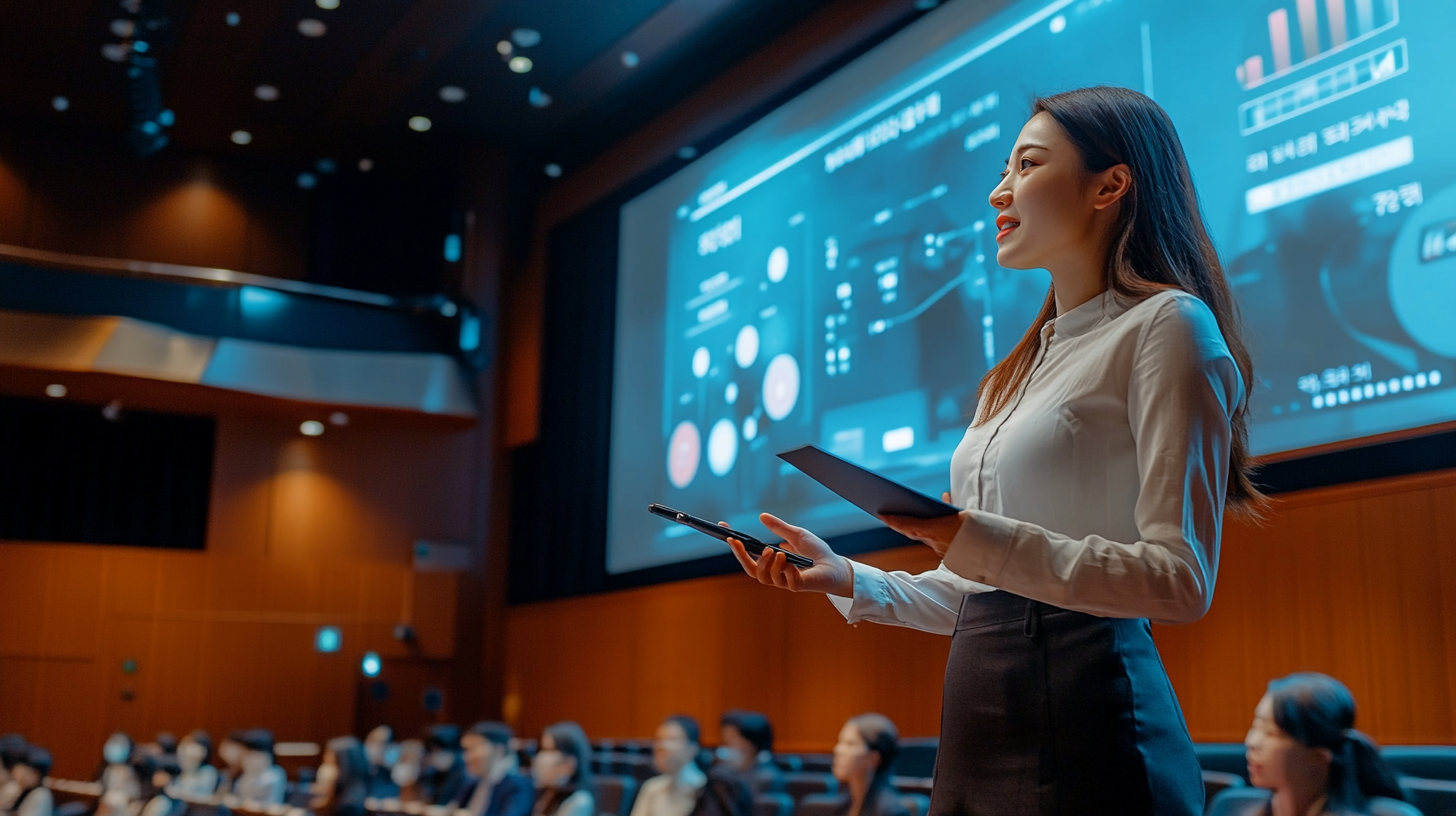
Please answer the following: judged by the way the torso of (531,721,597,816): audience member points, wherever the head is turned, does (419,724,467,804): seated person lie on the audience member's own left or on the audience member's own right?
on the audience member's own right

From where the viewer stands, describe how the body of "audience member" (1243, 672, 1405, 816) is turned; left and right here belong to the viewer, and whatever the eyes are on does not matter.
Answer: facing to the left of the viewer

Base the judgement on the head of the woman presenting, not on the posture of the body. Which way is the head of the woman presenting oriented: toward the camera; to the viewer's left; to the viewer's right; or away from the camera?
to the viewer's left

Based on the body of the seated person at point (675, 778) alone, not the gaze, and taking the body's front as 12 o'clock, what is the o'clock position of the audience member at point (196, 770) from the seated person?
The audience member is roughly at 3 o'clock from the seated person.
